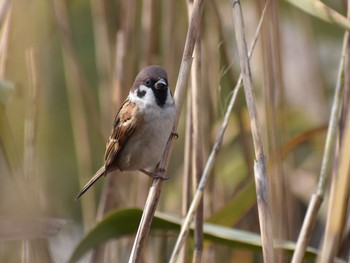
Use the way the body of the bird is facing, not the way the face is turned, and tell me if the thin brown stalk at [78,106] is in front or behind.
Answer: behind

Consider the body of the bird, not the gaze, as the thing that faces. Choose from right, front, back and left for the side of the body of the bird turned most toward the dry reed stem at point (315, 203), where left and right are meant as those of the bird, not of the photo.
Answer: front

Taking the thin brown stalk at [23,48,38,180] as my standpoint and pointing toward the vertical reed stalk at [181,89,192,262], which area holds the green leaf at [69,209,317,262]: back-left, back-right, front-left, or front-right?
front-right

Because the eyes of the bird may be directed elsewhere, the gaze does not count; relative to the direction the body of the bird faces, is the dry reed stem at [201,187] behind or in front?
in front
